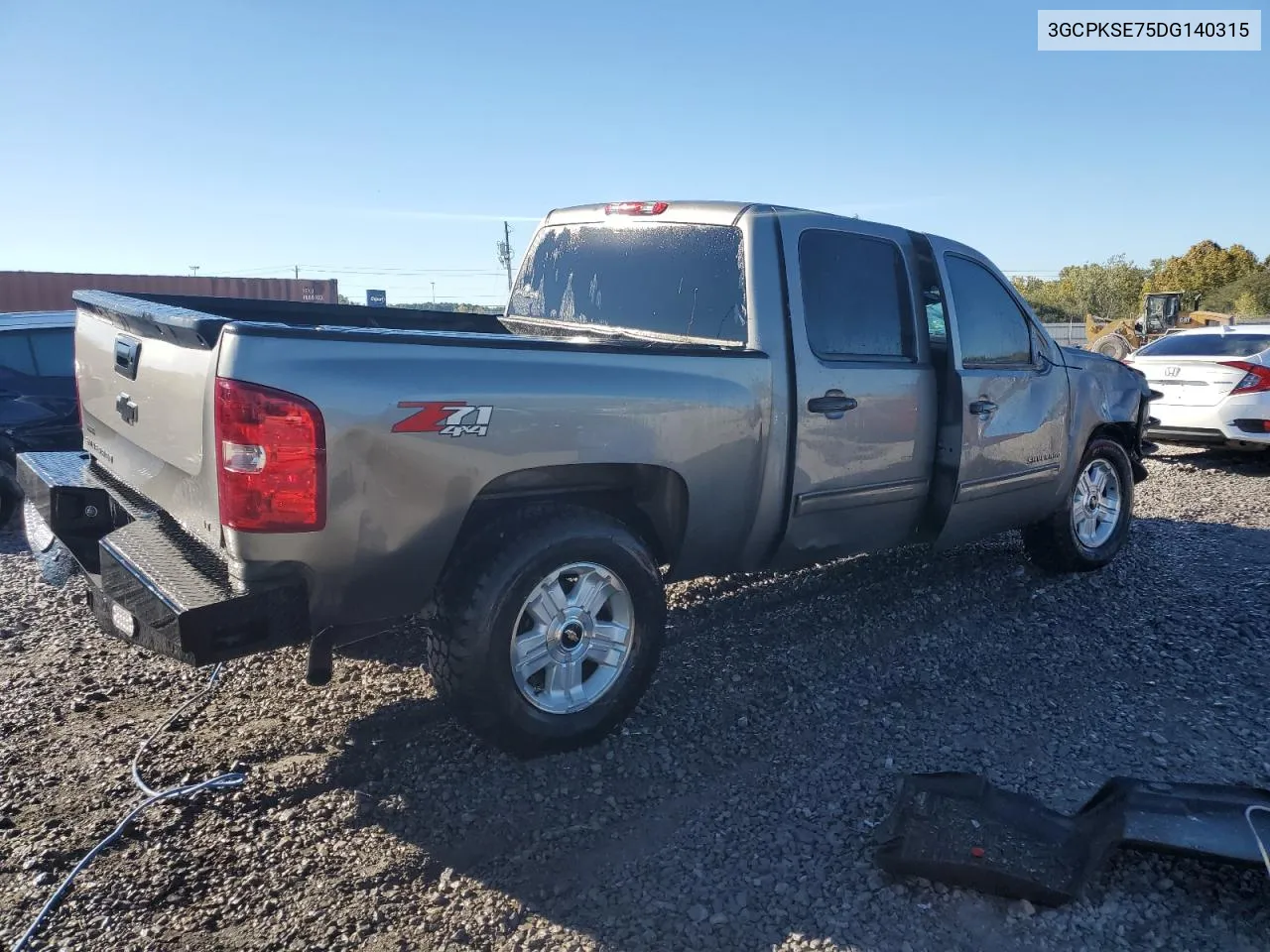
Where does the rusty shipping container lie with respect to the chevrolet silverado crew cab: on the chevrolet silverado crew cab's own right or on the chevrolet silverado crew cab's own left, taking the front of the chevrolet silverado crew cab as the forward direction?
on the chevrolet silverado crew cab's own left

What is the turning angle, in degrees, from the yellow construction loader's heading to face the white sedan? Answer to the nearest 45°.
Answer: approximately 90° to its left

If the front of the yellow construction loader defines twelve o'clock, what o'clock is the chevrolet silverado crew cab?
The chevrolet silverado crew cab is roughly at 9 o'clock from the yellow construction loader.

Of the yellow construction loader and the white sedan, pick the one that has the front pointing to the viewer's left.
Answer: the yellow construction loader

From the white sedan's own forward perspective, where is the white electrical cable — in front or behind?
behind

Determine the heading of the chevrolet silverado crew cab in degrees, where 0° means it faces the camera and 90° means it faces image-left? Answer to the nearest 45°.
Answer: approximately 225°

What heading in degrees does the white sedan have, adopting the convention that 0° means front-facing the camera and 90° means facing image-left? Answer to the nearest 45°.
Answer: approximately 225°

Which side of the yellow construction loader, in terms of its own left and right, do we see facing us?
left

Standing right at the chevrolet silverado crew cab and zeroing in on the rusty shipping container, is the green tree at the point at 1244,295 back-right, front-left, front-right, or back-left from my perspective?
front-right

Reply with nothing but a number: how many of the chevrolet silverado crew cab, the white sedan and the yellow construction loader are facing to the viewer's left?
1

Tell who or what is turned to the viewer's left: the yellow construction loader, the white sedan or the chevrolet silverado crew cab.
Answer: the yellow construction loader

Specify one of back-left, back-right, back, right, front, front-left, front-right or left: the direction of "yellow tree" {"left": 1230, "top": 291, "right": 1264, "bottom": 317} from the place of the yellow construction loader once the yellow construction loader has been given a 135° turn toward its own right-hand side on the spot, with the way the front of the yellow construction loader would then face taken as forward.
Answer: front-left

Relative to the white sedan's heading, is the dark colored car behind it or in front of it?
behind
